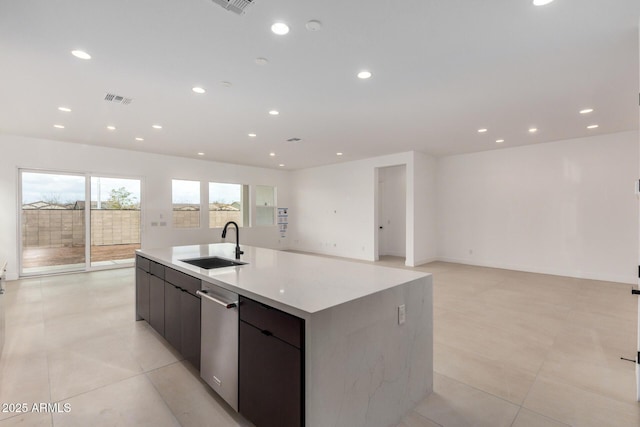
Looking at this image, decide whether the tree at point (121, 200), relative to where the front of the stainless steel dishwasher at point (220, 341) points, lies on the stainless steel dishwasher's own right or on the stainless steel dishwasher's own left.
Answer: on the stainless steel dishwasher's own right

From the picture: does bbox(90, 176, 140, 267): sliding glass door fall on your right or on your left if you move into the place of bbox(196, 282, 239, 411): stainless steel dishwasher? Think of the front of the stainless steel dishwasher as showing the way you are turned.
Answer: on your right

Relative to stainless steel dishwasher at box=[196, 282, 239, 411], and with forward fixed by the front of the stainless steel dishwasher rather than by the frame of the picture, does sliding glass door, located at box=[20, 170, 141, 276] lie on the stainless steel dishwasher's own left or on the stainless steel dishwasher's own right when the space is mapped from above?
on the stainless steel dishwasher's own right

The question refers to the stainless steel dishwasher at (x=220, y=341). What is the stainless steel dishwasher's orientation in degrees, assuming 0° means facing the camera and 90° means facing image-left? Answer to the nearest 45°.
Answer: approximately 45°
